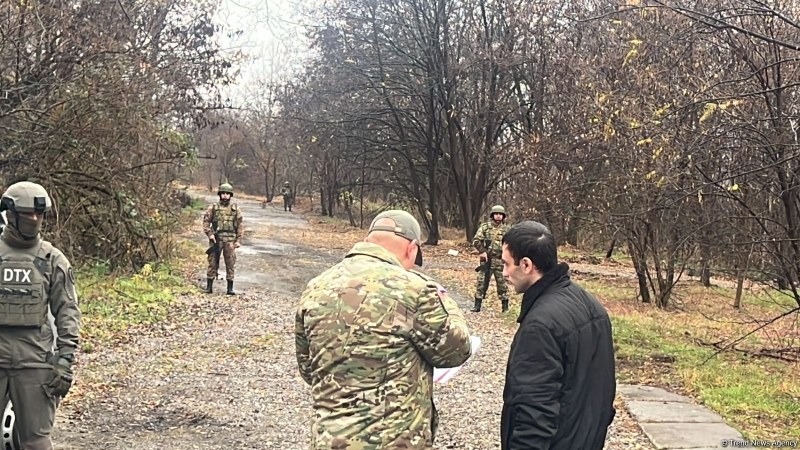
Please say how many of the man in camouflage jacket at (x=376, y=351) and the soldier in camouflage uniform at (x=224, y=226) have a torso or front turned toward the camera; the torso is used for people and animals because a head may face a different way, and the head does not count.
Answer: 1

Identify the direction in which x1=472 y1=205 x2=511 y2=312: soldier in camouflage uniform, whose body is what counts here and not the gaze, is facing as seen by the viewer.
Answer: toward the camera

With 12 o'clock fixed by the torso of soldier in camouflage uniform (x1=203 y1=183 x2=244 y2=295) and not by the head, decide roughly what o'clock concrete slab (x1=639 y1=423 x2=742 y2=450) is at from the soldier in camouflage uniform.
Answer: The concrete slab is roughly at 11 o'clock from the soldier in camouflage uniform.

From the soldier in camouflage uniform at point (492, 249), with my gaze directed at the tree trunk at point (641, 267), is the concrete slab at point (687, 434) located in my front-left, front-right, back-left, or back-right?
back-right

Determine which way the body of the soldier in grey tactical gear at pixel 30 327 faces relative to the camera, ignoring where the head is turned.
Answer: toward the camera

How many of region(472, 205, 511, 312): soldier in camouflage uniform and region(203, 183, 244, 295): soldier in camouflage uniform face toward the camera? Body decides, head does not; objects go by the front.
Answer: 2

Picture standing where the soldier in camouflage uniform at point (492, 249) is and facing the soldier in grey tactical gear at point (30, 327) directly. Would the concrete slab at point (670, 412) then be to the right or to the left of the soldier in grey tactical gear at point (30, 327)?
left

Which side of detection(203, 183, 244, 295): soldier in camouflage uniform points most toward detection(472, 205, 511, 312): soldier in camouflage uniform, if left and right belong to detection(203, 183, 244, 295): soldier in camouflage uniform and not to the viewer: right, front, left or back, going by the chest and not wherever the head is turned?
left

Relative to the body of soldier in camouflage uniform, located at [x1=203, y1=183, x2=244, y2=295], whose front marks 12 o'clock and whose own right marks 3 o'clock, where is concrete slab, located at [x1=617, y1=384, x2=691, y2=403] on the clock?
The concrete slab is roughly at 11 o'clock from the soldier in camouflage uniform.

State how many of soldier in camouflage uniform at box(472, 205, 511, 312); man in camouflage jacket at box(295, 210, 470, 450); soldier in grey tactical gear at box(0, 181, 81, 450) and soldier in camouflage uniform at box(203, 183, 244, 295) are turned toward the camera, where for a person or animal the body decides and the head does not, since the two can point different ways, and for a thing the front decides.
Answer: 3

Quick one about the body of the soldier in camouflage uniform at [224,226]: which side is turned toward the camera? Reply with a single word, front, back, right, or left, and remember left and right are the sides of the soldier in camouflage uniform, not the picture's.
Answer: front

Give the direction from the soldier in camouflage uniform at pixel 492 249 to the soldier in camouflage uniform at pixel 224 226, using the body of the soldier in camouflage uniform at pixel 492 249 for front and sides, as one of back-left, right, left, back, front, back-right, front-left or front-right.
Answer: right

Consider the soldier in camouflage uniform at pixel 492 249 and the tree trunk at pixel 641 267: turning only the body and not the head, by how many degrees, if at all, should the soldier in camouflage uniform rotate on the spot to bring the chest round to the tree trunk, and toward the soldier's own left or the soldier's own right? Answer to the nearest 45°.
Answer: approximately 135° to the soldier's own left

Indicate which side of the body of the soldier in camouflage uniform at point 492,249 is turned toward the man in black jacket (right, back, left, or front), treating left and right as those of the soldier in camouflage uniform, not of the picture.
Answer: front

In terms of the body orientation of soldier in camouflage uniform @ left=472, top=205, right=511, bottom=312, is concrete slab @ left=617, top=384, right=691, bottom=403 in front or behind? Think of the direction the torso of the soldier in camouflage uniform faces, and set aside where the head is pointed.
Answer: in front
